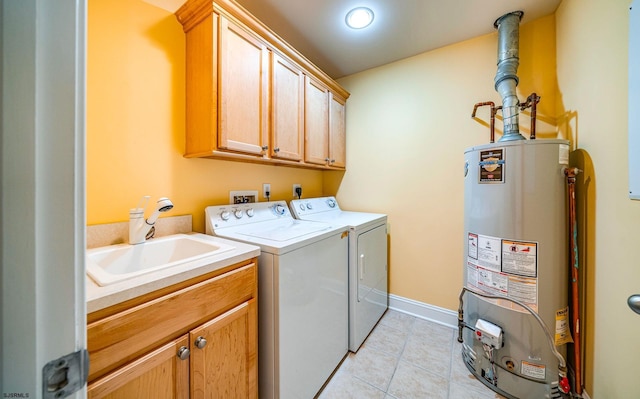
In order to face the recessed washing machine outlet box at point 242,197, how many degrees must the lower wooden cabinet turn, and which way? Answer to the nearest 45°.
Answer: approximately 90° to its left

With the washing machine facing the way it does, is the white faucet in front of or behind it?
behind

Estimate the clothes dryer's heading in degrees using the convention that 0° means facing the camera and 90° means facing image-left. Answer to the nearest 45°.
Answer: approximately 315°

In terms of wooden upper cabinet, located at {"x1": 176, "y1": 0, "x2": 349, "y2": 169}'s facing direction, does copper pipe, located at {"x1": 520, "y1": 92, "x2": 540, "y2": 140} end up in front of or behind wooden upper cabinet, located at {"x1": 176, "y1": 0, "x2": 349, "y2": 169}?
in front

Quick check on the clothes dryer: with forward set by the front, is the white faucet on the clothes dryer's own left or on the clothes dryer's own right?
on the clothes dryer's own right

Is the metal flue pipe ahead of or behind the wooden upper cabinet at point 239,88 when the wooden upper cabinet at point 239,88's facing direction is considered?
ahead

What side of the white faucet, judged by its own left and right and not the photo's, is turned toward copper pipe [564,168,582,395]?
front
